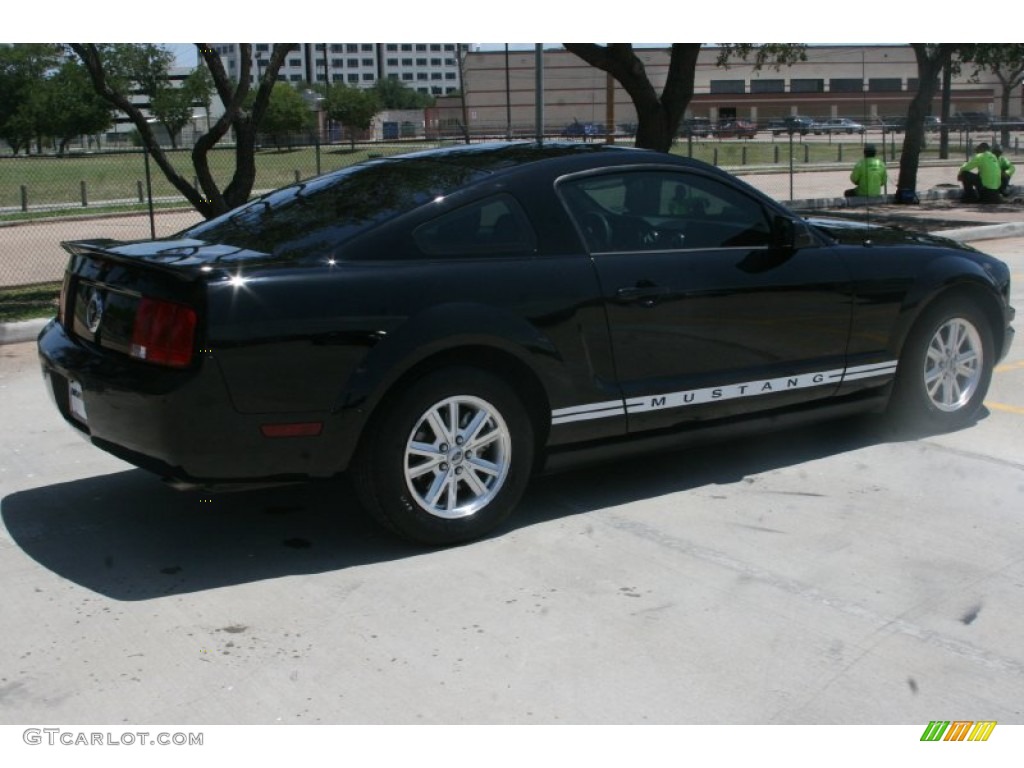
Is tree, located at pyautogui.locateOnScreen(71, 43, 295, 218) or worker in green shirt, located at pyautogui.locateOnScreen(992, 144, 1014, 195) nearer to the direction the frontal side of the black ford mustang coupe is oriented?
the worker in green shirt

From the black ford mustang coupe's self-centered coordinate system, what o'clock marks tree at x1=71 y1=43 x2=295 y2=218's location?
The tree is roughly at 10 o'clock from the black ford mustang coupe.

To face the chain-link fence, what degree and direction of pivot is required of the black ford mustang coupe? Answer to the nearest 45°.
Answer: approximately 45° to its left

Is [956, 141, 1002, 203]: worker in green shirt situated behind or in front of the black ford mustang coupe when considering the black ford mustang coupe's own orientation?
in front

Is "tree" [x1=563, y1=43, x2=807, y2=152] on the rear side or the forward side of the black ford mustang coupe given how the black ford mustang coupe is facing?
on the forward side

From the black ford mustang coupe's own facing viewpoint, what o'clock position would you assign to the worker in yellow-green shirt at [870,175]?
The worker in yellow-green shirt is roughly at 11 o'clock from the black ford mustang coupe.

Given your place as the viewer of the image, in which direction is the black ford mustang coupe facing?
facing away from the viewer and to the right of the viewer

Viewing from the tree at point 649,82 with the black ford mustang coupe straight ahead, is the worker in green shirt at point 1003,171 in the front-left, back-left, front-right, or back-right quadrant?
back-left
